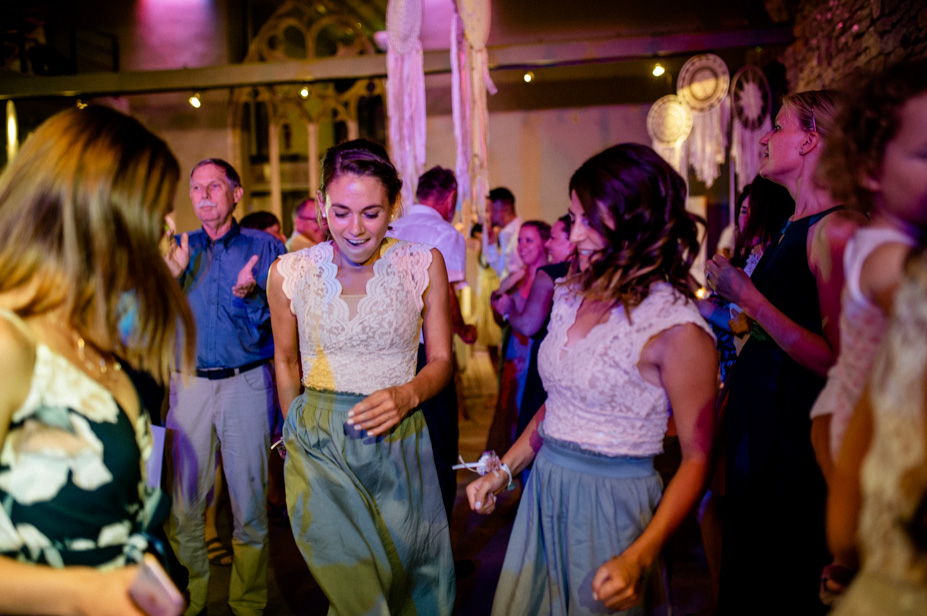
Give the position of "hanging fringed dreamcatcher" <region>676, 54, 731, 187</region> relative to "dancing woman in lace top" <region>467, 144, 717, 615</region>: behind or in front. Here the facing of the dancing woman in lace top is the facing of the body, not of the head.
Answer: behind

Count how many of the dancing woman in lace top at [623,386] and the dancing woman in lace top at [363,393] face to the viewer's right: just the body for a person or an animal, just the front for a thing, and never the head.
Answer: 0

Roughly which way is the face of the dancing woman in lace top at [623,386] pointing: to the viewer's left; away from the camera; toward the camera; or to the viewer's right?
to the viewer's left

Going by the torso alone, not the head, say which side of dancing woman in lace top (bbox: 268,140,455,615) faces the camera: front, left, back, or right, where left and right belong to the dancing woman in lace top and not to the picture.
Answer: front

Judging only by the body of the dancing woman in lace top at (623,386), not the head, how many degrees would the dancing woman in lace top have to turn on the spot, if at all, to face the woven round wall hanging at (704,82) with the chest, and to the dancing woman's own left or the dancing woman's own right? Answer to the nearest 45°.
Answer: approximately 135° to the dancing woman's own right

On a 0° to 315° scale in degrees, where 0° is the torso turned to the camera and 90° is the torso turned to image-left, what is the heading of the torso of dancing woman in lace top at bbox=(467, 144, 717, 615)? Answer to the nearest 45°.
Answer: approximately 45°

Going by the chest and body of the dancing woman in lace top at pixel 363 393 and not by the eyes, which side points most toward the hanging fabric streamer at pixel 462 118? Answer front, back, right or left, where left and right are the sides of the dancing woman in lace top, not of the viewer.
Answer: back

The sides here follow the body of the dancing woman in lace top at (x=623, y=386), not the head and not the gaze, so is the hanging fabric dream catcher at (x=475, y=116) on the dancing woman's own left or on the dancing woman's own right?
on the dancing woman's own right

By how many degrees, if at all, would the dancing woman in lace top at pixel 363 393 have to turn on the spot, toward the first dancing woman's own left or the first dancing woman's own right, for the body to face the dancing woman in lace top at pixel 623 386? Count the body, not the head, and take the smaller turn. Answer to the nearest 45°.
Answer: approximately 45° to the first dancing woman's own left
